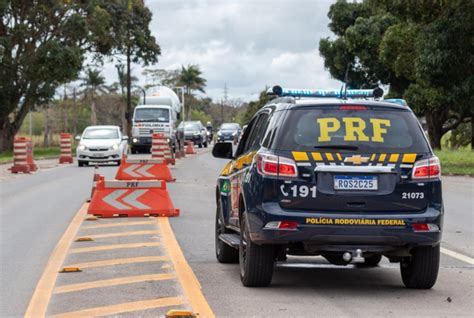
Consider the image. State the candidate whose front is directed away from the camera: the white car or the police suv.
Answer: the police suv

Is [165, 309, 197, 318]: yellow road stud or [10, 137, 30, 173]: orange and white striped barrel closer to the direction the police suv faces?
the orange and white striped barrel

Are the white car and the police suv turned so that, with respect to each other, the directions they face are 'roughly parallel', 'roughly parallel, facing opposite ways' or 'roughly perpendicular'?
roughly parallel, facing opposite ways

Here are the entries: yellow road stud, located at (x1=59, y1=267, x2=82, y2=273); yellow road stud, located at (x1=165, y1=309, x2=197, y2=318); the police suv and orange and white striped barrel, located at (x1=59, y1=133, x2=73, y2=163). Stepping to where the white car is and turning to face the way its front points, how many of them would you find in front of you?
3

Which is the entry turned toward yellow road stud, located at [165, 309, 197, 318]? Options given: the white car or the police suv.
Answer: the white car

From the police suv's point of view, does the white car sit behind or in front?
in front

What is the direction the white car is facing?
toward the camera

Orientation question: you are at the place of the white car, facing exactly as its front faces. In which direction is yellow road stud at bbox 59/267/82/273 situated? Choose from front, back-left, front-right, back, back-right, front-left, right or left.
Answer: front

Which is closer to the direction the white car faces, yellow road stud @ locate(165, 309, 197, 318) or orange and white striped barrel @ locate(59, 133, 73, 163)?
the yellow road stud

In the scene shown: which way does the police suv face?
away from the camera

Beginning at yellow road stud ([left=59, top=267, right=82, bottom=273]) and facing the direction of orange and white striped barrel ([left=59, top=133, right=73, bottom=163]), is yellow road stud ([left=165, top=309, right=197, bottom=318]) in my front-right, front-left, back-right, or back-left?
back-right

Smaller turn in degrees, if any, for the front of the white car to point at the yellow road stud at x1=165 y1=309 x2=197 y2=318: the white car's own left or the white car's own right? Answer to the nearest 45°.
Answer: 0° — it already faces it

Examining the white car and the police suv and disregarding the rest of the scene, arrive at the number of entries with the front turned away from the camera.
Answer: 1

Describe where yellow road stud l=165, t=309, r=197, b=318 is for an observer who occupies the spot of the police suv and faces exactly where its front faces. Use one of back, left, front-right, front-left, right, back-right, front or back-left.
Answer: back-left

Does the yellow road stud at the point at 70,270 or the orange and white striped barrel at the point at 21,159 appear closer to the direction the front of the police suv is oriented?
the orange and white striped barrel
